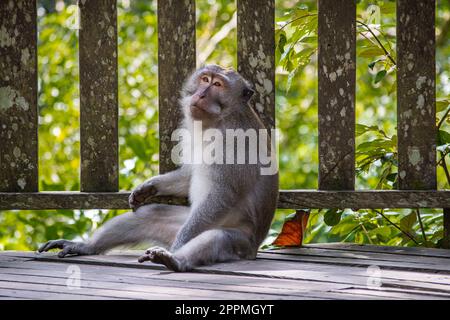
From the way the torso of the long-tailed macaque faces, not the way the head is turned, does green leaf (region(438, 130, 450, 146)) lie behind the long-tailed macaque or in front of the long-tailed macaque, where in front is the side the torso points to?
behind

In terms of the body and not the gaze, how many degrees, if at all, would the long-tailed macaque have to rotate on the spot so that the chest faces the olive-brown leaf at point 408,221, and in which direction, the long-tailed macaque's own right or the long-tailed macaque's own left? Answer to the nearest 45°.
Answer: approximately 135° to the long-tailed macaque's own left

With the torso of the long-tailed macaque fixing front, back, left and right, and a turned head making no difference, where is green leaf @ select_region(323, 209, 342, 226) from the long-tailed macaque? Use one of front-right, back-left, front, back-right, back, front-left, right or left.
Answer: back-left

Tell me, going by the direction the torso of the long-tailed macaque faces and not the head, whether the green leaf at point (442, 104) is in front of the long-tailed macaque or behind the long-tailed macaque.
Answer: behind

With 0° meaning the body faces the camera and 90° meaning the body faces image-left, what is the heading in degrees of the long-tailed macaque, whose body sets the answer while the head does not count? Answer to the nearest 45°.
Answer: approximately 45°
